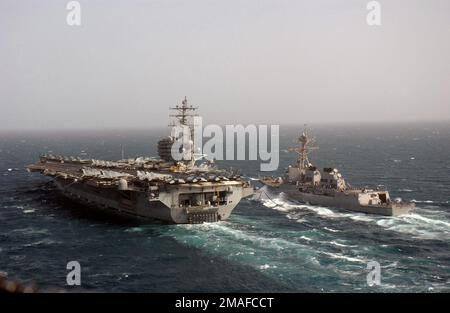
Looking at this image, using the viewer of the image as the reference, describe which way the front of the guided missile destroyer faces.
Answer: facing away from the viewer and to the left of the viewer

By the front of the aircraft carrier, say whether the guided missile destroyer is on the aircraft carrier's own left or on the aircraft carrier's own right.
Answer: on the aircraft carrier's own right

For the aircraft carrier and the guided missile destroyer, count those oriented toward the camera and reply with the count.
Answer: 0

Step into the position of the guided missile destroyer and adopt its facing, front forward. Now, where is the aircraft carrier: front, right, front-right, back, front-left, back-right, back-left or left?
left

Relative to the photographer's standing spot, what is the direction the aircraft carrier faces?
facing away from the viewer and to the left of the viewer
